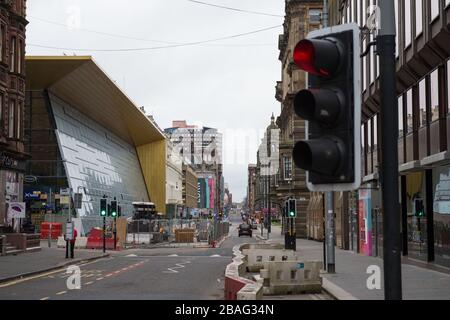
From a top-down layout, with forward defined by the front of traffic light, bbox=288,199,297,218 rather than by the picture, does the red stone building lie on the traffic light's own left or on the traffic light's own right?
on the traffic light's own right

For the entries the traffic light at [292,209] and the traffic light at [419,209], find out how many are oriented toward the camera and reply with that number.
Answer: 2

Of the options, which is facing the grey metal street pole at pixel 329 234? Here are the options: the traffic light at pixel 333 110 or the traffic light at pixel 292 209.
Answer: the traffic light at pixel 292 209

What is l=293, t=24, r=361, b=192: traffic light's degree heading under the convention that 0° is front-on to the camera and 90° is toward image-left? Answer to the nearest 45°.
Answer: approximately 45°

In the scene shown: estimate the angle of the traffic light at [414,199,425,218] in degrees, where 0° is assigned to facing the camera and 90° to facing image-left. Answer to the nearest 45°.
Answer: approximately 0°

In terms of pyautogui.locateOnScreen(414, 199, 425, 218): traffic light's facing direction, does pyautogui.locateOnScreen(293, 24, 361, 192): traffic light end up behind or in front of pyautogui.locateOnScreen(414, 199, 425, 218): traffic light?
in front

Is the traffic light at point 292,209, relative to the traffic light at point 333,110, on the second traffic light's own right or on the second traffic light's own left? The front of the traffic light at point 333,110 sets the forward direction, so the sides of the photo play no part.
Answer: on the second traffic light's own right

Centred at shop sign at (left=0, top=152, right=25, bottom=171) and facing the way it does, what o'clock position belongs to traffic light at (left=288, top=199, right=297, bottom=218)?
The traffic light is roughly at 11 o'clock from the shop sign.

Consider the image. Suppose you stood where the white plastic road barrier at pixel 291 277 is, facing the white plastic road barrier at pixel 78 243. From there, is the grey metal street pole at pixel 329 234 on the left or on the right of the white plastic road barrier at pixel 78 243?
right

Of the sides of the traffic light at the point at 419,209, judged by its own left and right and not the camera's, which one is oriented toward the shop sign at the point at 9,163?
right

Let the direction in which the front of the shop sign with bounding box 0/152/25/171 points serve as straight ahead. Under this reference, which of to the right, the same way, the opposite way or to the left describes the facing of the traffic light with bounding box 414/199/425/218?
to the right

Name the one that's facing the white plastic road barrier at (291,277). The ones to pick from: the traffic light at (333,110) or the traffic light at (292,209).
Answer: the traffic light at (292,209)
